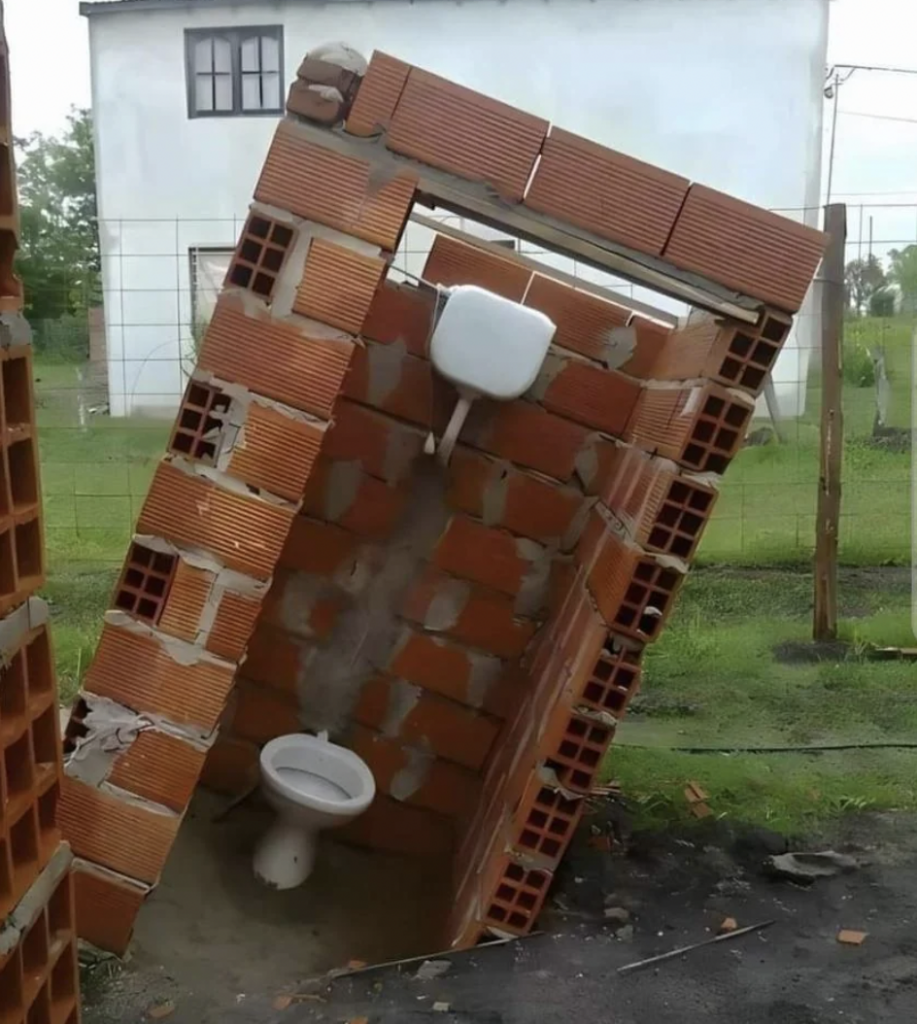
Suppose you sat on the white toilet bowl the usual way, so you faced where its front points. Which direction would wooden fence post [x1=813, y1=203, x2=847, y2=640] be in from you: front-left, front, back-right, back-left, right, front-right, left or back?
back-left

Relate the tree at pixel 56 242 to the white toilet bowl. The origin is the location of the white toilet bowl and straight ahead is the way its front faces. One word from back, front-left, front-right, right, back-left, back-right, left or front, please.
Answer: back-right

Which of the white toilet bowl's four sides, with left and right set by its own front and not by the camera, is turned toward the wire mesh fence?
back

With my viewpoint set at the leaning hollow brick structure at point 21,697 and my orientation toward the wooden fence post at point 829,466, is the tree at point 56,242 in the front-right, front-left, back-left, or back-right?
front-left

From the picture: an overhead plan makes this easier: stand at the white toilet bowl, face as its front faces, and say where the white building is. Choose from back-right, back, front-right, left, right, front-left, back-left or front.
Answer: back

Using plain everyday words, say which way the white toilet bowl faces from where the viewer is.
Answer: facing the viewer

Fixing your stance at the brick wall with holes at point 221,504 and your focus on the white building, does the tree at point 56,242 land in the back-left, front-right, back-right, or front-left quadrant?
front-left
